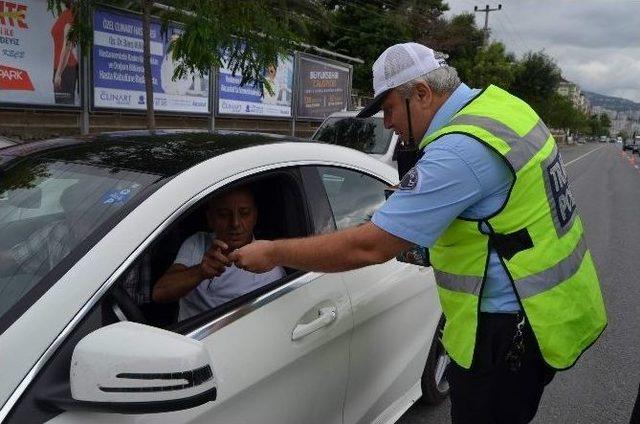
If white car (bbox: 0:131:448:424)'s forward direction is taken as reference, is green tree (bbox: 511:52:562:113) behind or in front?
behind

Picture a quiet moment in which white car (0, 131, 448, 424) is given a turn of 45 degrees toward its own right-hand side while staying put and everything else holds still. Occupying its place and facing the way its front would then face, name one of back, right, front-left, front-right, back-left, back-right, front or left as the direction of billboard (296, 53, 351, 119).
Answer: right

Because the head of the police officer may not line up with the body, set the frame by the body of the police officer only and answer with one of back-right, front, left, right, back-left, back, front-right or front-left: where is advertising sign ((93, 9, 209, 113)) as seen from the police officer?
front-right

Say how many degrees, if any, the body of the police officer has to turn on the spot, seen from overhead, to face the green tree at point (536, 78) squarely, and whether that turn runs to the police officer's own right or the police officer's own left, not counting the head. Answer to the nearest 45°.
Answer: approximately 90° to the police officer's own right

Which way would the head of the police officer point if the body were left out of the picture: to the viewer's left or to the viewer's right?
to the viewer's left

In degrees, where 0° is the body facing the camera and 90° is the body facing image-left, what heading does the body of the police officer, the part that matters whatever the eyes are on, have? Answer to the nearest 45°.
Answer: approximately 90°

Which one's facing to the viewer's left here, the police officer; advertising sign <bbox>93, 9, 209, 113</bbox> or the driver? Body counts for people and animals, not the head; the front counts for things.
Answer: the police officer

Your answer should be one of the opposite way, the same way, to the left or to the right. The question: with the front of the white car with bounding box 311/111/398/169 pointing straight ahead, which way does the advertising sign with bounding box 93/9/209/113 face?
to the left

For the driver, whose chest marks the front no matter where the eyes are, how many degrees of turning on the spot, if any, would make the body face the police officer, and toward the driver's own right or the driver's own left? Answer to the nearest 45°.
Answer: approximately 45° to the driver's own left

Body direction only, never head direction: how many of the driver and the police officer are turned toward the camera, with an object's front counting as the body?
1

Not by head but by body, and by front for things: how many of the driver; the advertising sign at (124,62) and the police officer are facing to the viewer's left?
1

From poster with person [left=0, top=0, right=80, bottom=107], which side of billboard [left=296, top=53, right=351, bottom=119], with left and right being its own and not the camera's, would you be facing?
right
